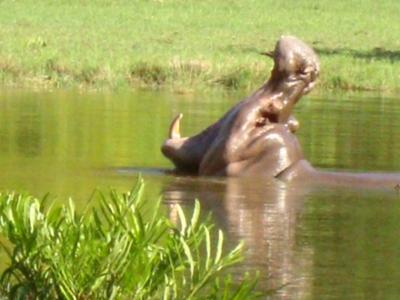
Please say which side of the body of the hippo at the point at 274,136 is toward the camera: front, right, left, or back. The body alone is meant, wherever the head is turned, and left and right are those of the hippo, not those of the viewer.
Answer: left

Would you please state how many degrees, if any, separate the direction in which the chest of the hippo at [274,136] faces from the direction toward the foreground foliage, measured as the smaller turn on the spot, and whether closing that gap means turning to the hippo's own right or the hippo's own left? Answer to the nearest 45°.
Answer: approximately 90° to the hippo's own left
